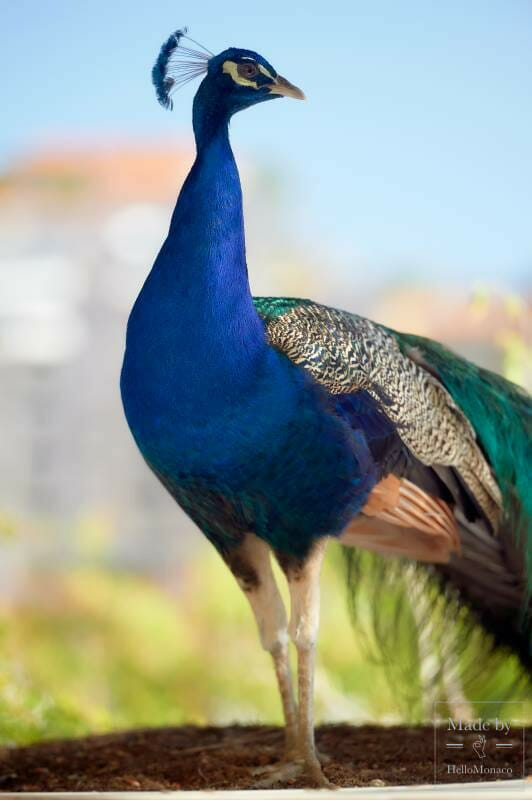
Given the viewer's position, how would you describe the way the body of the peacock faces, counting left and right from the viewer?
facing the viewer and to the left of the viewer
